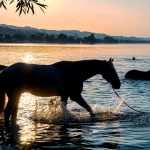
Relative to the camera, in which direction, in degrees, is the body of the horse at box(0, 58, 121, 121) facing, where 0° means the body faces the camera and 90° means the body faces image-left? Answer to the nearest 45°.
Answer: approximately 270°
